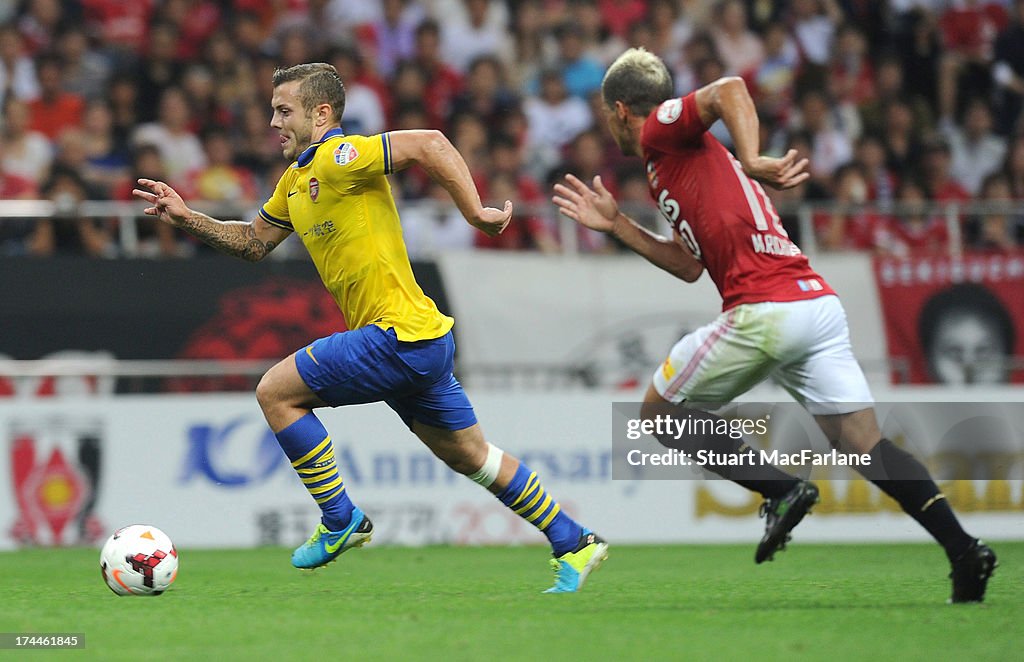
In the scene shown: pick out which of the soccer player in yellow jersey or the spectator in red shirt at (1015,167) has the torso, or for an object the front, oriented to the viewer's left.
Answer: the soccer player in yellow jersey

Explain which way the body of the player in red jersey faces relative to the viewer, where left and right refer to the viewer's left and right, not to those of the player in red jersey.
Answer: facing away from the viewer and to the left of the viewer

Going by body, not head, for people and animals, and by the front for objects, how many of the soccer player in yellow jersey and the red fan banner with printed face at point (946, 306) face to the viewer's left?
1

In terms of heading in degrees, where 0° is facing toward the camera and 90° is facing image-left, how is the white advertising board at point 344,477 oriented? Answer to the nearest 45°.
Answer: approximately 0°

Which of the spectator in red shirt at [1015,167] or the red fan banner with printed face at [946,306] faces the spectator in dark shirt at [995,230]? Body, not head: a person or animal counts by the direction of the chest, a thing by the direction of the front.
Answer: the spectator in red shirt at [1015,167]

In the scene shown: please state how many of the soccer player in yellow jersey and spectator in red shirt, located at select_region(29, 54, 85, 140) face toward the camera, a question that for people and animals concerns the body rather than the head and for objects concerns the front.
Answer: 1

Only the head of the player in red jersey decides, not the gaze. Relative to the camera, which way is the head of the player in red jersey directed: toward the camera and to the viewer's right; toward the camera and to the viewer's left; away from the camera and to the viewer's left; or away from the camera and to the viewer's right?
away from the camera and to the viewer's left
